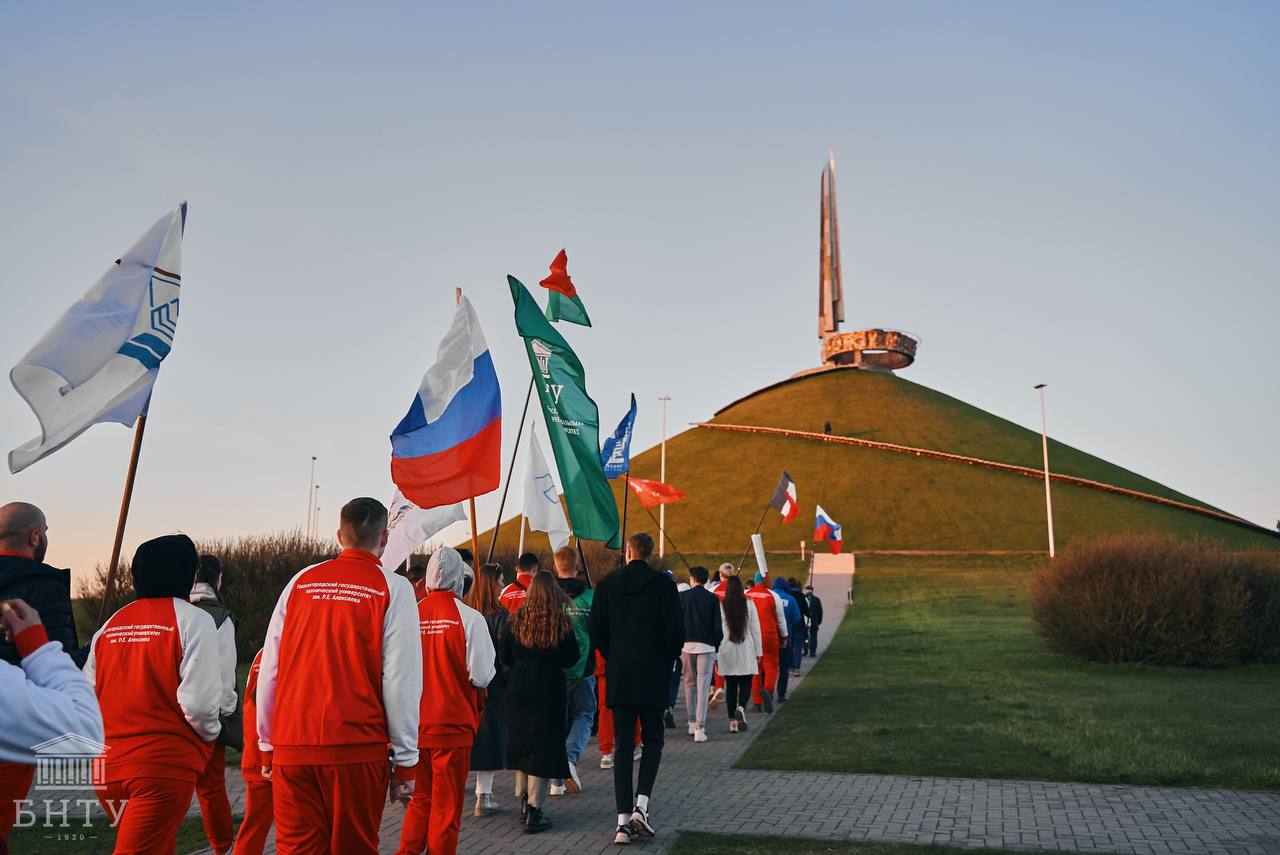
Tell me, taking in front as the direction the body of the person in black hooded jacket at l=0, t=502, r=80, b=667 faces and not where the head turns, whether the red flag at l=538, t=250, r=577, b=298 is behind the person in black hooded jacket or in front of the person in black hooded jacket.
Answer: in front

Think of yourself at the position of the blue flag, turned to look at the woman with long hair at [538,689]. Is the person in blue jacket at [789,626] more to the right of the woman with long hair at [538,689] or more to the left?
left

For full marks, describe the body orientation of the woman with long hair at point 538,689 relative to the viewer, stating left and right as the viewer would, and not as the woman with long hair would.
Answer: facing away from the viewer

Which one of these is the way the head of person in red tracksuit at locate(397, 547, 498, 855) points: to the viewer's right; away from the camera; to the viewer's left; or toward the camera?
away from the camera

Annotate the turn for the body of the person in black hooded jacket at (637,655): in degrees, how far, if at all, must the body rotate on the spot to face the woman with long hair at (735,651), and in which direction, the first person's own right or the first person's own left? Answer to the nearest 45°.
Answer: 0° — they already face them

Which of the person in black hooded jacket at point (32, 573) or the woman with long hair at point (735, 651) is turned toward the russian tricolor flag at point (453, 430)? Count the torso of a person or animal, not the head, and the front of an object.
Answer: the person in black hooded jacket

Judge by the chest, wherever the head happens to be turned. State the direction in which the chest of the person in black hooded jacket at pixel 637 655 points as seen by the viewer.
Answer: away from the camera

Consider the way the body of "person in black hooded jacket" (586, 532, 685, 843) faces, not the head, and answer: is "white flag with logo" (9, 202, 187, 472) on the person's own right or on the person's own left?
on the person's own left

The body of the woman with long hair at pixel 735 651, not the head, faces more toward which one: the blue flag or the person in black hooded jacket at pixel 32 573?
the blue flag

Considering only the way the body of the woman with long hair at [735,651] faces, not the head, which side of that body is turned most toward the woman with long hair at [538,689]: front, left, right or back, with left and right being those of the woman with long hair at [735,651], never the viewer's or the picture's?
back

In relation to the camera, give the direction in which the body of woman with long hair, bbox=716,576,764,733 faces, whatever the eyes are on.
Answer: away from the camera

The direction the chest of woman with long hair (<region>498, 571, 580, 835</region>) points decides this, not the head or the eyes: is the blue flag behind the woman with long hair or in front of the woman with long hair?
in front

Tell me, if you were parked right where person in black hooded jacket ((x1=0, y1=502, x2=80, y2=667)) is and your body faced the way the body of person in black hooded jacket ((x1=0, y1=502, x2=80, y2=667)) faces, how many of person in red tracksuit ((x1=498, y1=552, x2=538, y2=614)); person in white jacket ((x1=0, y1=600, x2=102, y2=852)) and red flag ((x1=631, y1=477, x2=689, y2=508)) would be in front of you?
2

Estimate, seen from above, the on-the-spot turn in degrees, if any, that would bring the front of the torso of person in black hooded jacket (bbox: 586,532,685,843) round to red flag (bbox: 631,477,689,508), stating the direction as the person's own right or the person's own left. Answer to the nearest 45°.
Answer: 0° — they already face it
